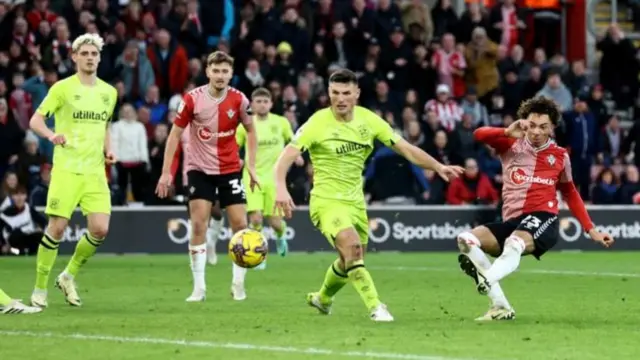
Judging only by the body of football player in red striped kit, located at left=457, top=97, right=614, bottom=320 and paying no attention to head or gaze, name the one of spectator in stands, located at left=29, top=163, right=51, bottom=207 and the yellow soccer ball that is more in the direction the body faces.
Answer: the yellow soccer ball

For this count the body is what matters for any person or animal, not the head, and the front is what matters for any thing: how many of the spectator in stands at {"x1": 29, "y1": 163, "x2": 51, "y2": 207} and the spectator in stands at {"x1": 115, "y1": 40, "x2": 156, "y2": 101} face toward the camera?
2

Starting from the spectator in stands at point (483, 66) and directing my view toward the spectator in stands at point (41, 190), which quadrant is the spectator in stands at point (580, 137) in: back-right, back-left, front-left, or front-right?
back-left
